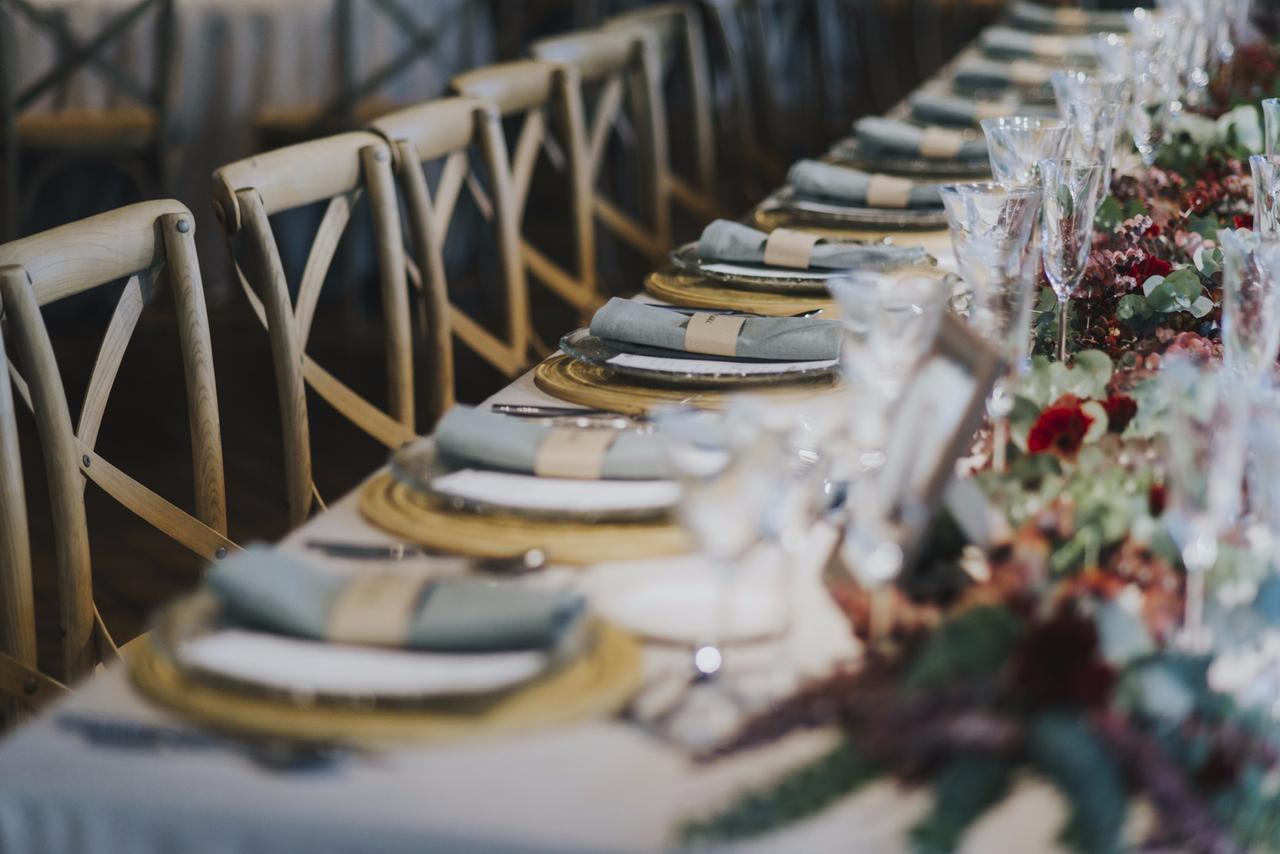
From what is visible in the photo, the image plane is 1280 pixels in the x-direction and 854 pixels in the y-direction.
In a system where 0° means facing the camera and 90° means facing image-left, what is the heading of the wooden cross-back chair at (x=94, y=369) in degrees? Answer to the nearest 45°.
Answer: approximately 315°

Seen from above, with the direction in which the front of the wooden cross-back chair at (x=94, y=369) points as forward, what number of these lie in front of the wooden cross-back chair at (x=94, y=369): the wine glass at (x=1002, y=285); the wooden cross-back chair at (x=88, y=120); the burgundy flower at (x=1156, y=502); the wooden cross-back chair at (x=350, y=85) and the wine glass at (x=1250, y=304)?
3

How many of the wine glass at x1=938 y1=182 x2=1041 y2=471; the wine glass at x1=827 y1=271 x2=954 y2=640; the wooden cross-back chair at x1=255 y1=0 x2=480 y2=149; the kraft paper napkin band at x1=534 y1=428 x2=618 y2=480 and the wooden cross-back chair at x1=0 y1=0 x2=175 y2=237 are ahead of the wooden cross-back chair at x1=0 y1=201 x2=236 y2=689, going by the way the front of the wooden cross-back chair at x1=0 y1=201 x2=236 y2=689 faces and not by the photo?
3

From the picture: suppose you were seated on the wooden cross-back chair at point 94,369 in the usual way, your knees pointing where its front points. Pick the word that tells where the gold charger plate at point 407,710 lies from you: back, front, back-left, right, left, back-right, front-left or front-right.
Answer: front-right

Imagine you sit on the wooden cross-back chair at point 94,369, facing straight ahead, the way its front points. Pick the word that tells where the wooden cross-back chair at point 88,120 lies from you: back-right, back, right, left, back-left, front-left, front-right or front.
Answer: back-left

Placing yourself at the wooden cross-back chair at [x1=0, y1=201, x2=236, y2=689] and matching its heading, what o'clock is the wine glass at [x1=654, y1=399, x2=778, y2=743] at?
The wine glass is roughly at 1 o'clock from the wooden cross-back chair.

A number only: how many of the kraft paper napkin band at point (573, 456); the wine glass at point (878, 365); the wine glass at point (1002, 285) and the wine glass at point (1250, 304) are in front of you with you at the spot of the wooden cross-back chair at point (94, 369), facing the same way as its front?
4

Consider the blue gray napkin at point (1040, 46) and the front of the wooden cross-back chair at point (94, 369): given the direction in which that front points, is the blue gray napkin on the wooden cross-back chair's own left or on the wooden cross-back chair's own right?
on the wooden cross-back chair's own left

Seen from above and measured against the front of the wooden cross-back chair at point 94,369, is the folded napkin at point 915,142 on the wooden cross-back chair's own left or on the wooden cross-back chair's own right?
on the wooden cross-back chair's own left

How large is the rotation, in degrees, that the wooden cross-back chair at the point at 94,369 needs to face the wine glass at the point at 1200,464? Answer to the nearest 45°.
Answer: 0° — it already faces it

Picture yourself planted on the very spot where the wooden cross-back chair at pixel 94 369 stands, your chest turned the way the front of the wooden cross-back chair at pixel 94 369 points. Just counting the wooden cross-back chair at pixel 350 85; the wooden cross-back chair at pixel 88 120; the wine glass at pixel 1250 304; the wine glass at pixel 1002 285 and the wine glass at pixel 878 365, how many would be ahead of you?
3

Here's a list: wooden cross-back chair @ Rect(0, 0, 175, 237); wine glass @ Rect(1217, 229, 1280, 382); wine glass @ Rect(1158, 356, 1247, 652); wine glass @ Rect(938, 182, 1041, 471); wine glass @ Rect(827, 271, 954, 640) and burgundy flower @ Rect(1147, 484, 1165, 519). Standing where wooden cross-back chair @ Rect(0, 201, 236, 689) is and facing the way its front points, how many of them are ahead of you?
5

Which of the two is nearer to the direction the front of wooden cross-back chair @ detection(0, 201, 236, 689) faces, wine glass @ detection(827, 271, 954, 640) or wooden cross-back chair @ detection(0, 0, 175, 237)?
the wine glass
